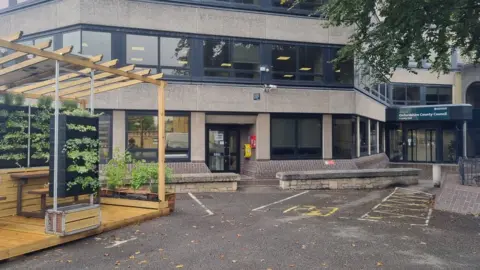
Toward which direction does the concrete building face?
toward the camera

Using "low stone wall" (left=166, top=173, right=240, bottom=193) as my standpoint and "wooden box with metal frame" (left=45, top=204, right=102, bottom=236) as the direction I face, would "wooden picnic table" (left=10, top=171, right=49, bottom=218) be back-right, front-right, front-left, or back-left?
front-right

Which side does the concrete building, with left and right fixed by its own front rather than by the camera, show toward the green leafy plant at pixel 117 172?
front

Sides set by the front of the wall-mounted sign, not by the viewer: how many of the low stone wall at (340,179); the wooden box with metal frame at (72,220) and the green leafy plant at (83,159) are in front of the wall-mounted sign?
3

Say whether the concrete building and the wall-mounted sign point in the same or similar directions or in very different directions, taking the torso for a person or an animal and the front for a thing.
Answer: same or similar directions

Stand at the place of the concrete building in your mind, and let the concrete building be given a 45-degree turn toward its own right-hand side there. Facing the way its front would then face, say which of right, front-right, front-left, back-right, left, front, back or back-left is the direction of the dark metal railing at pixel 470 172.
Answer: left

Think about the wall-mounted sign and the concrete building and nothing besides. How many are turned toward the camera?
2

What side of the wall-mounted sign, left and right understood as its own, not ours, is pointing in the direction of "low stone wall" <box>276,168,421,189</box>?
front

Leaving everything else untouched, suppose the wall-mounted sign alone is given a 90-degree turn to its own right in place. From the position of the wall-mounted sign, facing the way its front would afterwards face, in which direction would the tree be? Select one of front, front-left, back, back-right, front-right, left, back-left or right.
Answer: left

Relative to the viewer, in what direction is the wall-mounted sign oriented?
toward the camera

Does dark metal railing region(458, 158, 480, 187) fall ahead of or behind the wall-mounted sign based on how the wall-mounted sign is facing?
ahead

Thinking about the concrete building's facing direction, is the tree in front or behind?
in front
